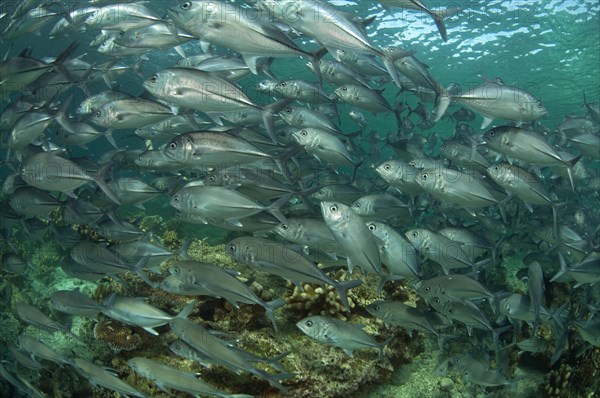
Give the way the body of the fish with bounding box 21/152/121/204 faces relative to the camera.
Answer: to the viewer's left

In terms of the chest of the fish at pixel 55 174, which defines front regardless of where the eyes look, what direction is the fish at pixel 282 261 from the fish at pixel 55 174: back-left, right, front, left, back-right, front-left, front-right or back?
back-left

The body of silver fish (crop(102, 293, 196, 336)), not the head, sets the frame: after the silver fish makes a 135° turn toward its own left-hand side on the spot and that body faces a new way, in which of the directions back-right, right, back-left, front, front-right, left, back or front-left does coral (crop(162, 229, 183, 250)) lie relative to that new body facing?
back-left

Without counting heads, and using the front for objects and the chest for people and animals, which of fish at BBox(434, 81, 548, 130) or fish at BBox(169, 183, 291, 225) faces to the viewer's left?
fish at BBox(169, 183, 291, 225)

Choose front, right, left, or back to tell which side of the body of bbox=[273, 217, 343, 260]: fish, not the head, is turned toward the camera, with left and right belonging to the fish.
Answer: left

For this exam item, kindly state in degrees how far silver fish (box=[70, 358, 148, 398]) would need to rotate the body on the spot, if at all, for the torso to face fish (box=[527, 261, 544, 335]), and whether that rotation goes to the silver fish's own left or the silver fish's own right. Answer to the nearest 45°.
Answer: approximately 180°

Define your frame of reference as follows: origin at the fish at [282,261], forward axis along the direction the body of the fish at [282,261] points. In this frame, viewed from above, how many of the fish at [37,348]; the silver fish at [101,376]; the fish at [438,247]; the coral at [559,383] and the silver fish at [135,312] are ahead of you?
3

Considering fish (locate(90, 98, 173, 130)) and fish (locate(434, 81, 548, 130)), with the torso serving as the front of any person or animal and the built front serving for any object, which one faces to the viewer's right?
fish (locate(434, 81, 548, 130))

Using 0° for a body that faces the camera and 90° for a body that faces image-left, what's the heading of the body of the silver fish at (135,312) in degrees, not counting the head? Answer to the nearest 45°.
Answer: approximately 90°

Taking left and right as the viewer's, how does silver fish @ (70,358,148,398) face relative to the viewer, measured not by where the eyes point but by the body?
facing to the left of the viewer

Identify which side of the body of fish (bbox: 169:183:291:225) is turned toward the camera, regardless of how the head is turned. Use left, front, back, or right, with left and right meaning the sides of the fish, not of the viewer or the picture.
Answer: left
